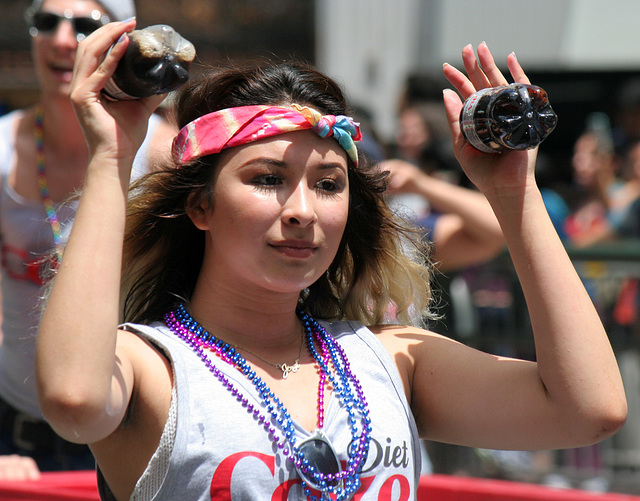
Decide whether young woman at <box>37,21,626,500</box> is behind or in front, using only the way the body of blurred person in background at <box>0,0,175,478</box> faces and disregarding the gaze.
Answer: in front

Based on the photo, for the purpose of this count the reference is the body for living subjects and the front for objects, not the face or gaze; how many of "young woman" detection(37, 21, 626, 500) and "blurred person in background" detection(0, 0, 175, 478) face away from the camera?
0

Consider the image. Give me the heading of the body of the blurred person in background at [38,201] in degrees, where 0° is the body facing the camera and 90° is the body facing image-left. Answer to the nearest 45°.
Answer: approximately 0°

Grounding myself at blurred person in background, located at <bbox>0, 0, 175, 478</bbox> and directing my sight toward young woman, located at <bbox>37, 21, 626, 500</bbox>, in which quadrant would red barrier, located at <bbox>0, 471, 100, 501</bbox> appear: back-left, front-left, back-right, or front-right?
front-right

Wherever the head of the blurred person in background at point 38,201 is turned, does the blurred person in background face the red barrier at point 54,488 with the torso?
yes

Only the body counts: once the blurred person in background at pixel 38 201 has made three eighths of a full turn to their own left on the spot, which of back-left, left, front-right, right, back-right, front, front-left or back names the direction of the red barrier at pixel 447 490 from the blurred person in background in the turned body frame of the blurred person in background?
right

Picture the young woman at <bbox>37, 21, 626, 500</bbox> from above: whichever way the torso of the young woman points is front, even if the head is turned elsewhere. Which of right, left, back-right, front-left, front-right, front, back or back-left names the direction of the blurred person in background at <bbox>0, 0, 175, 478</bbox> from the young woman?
back

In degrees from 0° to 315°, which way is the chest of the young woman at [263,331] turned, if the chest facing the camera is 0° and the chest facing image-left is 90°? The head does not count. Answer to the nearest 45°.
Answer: approximately 315°

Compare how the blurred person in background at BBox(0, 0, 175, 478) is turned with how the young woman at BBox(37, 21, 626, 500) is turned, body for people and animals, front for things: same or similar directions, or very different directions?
same or similar directions
